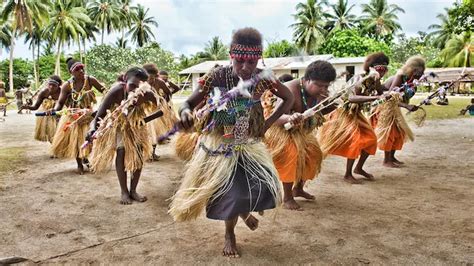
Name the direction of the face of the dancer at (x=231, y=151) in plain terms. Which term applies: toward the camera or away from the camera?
toward the camera

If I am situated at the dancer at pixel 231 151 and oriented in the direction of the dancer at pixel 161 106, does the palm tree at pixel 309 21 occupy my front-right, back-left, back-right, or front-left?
front-right

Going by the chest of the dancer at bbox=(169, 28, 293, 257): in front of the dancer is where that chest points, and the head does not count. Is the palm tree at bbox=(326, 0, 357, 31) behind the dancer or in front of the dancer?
behind

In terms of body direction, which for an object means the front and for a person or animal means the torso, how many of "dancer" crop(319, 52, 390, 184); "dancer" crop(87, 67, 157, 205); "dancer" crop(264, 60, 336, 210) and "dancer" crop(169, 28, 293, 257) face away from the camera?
0

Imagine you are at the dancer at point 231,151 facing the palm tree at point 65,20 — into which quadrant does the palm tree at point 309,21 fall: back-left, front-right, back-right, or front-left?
front-right

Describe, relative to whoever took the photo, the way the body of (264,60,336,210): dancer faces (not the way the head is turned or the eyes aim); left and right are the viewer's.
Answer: facing the viewer and to the right of the viewer

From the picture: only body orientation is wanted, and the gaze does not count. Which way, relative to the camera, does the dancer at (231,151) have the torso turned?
toward the camera

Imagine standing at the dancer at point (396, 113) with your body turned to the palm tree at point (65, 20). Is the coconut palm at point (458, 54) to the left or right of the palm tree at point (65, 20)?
right

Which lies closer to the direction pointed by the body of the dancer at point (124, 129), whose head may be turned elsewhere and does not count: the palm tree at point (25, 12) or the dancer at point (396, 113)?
the dancer
